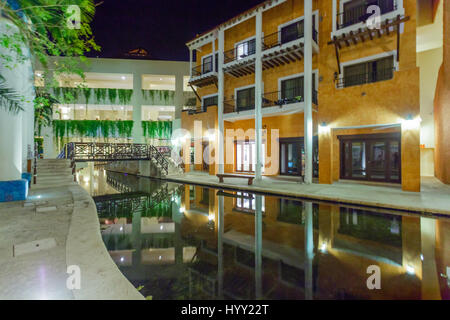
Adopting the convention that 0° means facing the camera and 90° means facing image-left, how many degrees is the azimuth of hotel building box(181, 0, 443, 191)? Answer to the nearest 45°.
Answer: approximately 45°

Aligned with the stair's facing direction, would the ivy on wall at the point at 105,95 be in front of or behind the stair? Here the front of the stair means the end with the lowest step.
behind

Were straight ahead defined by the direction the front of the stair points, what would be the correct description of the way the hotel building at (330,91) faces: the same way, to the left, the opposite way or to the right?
to the right

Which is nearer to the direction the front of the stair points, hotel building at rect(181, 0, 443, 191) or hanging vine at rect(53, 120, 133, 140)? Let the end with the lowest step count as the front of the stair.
the hotel building

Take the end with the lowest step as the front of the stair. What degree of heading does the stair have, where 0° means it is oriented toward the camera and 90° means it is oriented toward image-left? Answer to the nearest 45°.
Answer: approximately 0°

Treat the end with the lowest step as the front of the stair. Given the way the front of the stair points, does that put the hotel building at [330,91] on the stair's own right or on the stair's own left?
on the stair's own left

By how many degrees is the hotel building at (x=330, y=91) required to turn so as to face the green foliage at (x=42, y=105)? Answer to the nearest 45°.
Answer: approximately 45° to its right

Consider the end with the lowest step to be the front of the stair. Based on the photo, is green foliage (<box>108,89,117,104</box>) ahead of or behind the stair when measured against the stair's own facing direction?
behind

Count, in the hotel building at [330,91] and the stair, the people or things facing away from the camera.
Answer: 0
